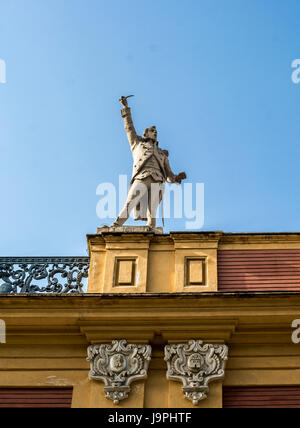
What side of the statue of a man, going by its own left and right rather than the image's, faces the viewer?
front
